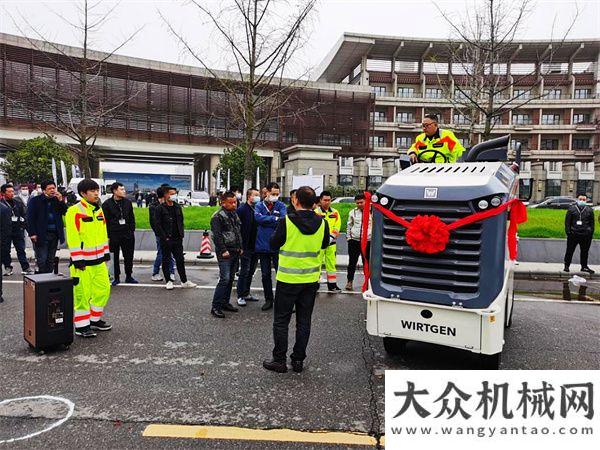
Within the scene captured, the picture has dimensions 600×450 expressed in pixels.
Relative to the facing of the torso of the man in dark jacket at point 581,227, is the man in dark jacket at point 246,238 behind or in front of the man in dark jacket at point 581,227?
in front

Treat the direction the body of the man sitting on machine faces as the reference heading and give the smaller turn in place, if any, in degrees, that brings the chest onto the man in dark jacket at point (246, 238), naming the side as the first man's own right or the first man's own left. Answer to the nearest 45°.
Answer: approximately 45° to the first man's own right

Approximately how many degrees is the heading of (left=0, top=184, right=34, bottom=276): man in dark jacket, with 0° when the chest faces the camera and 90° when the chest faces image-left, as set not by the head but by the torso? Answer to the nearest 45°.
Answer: approximately 315°

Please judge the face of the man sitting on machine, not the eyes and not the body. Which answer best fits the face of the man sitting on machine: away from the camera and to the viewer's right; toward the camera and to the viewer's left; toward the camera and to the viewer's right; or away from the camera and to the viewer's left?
toward the camera and to the viewer's left

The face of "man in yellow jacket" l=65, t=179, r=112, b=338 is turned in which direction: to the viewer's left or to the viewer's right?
to the viewer's right

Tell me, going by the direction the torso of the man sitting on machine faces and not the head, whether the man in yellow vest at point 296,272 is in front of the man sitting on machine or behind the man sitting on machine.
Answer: in front

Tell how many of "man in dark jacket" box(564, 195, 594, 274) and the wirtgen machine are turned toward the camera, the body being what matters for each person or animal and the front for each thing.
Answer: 2

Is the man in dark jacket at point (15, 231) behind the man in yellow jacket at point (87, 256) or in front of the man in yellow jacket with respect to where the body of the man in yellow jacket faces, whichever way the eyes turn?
behind

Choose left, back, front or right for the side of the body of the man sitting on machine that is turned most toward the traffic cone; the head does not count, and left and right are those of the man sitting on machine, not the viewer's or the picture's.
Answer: right

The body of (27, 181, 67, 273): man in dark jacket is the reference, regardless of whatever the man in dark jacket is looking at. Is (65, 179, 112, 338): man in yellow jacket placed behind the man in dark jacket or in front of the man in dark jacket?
in front
